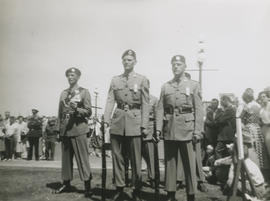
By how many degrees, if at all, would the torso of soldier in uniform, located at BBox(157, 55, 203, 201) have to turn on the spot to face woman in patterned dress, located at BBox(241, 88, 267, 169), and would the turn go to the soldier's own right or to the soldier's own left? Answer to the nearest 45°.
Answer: approximately 135° to the soldier's own left

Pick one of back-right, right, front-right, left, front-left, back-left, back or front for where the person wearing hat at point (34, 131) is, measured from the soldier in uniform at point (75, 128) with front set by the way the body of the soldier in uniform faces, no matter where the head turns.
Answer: back-right

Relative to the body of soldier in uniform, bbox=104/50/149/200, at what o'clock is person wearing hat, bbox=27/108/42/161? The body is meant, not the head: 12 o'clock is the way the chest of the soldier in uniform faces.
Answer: The person wearing hat is roughly at 5 o'clock from the soldier in uniform.

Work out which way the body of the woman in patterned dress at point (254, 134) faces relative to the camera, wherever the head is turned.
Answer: to the viewer's left

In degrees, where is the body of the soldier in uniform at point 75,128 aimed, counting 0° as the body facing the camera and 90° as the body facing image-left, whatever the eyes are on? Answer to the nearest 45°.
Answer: approximately 45°

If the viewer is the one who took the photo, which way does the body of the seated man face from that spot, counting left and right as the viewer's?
facing to the left of the viewer

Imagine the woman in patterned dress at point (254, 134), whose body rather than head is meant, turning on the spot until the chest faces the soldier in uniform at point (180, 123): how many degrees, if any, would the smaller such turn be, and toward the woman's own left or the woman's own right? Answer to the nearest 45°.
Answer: approximately 45° to the woman's own left

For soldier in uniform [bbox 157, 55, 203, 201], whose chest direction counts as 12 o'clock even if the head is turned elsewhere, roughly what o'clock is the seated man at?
The seated man is roughly at 8 o'clock from the soldier in uniform.
